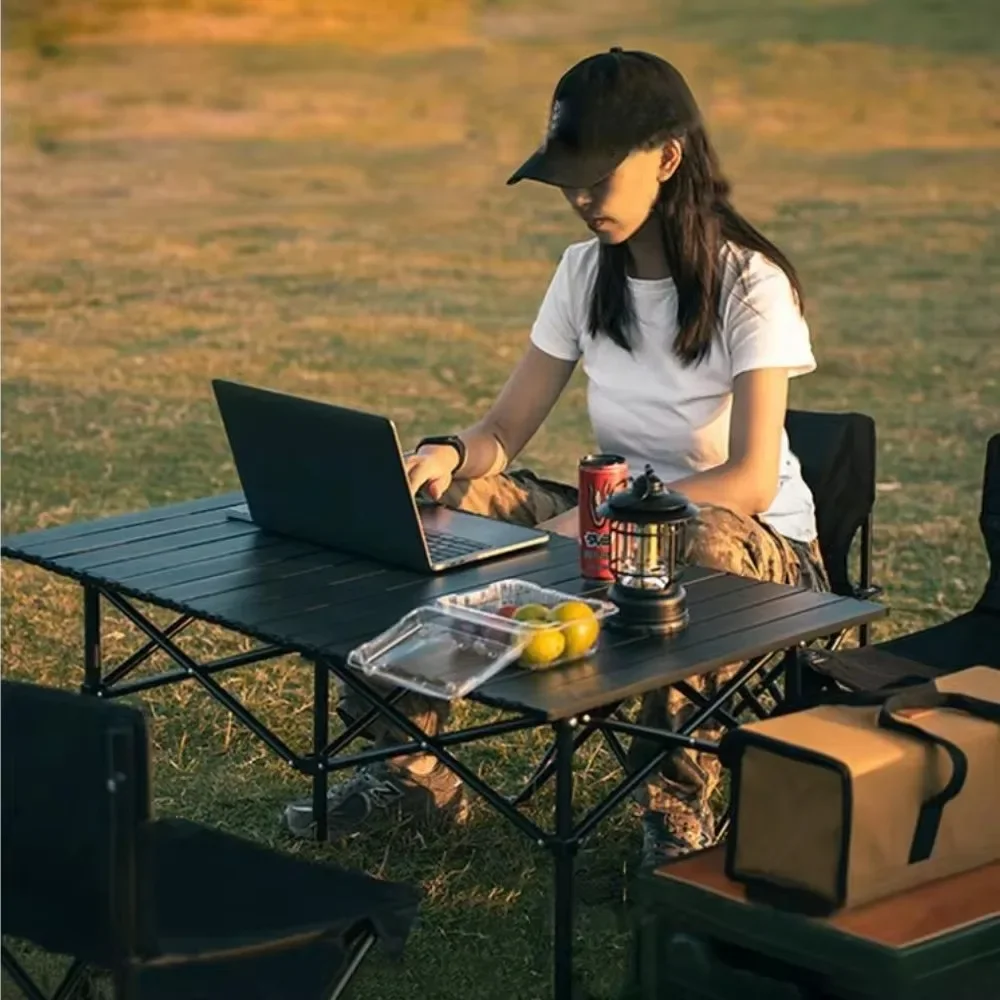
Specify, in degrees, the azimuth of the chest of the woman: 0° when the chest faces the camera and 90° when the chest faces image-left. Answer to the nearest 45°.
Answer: approximately 45°

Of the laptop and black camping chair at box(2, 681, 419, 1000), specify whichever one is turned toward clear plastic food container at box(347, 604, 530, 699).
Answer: the black camping chair

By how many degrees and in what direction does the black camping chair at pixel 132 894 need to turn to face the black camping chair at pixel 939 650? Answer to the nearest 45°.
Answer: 0° — it already faces it

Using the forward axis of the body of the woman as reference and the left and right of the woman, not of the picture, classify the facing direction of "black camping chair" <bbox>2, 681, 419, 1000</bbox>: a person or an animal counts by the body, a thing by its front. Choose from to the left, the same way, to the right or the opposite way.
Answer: the opposite way

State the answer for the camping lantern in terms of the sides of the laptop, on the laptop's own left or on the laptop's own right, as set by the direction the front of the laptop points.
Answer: on the laptop's own right

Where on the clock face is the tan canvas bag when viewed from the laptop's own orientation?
The tan canvas bag is roughly at 3 o'clock from the laptop.

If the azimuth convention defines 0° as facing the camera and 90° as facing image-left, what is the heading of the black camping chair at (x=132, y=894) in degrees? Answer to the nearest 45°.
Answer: approximately 225°

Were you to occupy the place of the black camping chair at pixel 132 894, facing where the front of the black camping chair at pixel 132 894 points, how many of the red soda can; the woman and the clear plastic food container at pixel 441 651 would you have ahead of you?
3

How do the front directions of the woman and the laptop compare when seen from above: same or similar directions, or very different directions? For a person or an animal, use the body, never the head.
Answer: very different directions

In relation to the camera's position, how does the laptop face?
facing away from the viewer and to the right of the viewer

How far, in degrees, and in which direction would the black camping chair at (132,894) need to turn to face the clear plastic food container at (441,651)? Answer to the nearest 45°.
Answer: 0° — it already faces it
